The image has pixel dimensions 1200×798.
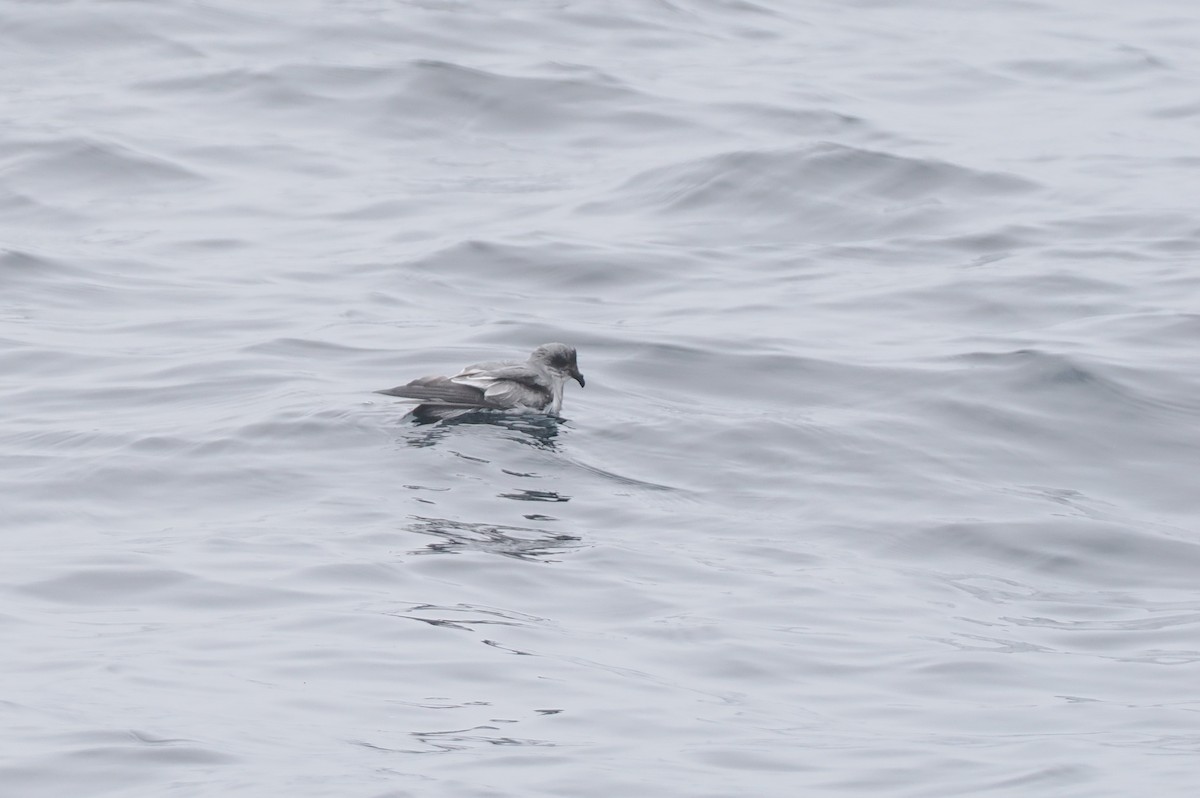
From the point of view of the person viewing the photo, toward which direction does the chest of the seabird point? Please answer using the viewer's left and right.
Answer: facing to the right of the viewer
